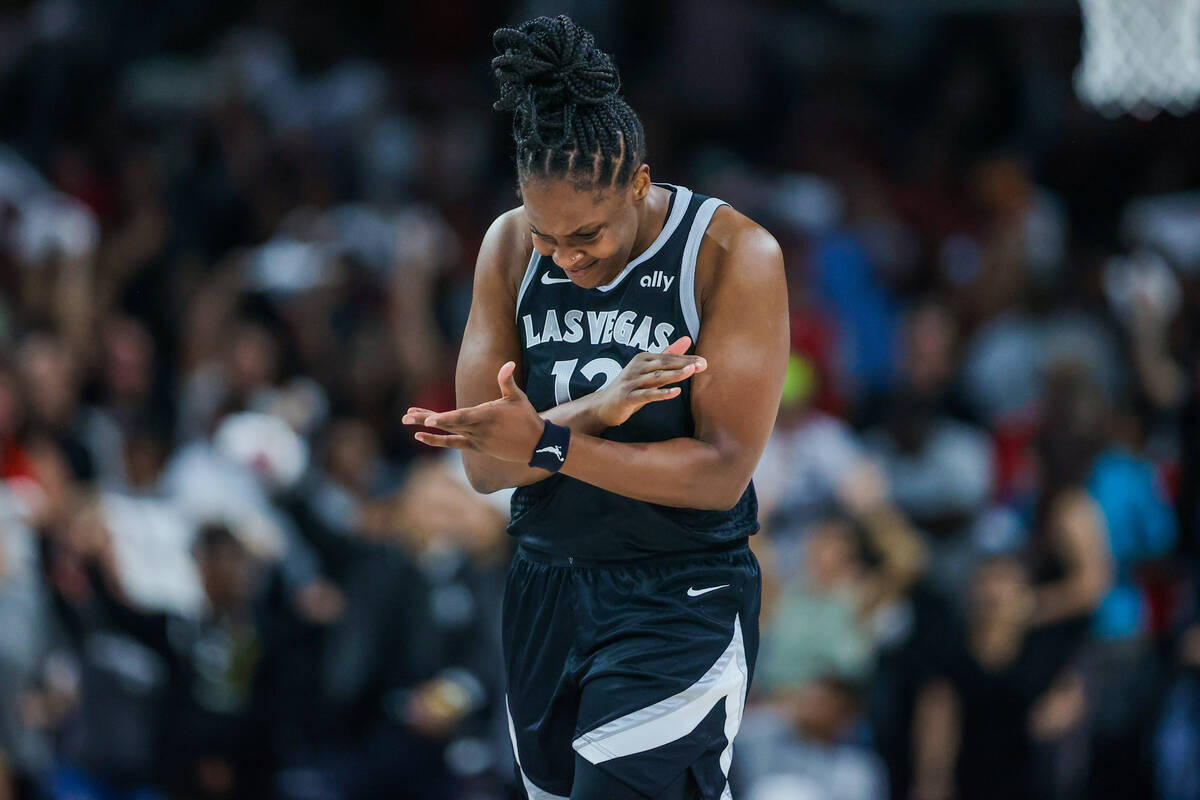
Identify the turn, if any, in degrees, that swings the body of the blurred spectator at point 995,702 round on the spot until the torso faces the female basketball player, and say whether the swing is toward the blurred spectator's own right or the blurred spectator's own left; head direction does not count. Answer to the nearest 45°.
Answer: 0° — they already face them

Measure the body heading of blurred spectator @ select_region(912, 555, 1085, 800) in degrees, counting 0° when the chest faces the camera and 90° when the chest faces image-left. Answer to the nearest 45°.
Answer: approximately 0°

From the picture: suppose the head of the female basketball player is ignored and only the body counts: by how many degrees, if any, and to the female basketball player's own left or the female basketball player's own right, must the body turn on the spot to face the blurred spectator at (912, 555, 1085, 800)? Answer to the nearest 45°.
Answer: approximately 180°
